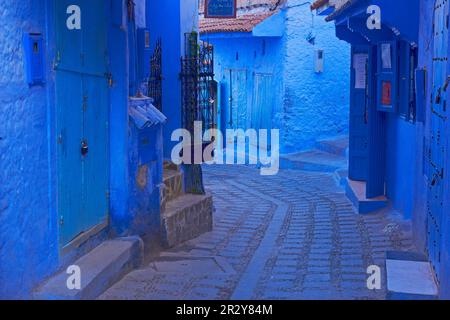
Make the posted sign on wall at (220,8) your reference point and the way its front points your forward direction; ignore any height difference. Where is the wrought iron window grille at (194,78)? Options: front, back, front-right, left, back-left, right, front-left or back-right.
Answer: front

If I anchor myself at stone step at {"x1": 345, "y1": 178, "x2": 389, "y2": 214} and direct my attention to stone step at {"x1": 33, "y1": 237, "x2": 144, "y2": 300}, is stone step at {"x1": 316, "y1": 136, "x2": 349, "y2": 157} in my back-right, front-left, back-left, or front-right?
back-right

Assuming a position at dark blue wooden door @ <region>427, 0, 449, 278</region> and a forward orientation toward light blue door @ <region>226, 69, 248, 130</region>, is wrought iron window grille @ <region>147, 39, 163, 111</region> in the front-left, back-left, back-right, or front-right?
front-left

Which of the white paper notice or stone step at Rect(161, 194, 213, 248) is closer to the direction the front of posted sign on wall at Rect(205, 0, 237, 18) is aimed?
the stone step

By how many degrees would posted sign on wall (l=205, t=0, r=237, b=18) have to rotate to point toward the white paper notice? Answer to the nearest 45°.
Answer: approximately 45° to its left

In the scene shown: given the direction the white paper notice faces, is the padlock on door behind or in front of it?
in front

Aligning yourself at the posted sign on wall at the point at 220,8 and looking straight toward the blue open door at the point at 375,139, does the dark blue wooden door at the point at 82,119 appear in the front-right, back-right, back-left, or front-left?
front-right

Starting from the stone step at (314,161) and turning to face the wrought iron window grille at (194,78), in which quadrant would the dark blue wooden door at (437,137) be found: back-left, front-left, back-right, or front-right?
front-left

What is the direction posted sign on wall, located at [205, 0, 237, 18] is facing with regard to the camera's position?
facing the viewer

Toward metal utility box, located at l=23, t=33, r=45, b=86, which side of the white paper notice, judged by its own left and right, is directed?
front

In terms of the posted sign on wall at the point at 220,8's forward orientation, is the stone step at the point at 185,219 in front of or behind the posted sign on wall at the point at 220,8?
in front
